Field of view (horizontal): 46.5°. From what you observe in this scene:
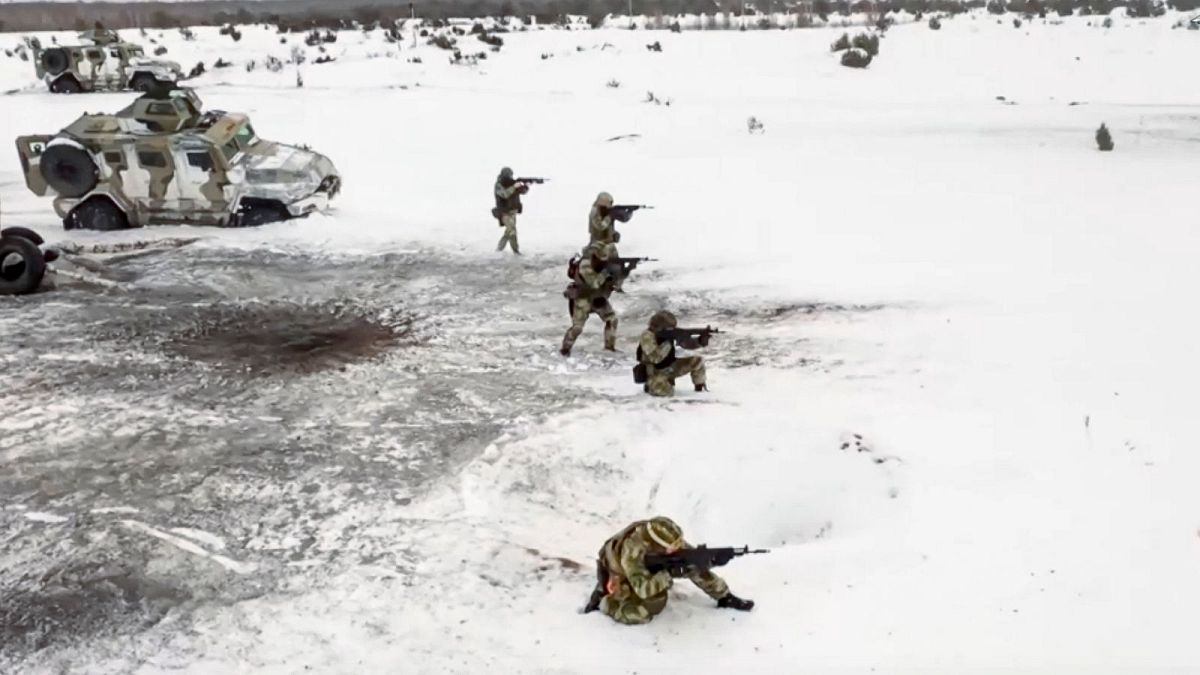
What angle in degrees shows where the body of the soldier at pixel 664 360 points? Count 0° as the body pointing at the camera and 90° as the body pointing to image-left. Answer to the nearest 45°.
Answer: approximately 270°

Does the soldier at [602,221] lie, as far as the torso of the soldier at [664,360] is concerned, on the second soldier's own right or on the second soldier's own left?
on the second soldier's own left

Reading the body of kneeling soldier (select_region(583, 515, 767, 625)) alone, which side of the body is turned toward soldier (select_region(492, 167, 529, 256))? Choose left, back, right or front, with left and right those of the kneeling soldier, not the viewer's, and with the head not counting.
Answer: left

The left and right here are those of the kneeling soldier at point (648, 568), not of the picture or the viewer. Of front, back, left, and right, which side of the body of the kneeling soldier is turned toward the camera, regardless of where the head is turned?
right

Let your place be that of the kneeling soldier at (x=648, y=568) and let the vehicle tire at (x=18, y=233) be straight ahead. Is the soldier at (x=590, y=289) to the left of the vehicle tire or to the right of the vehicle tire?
right

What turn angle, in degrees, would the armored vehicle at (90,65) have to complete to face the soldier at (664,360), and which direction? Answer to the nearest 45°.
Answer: approximately 90° to its right

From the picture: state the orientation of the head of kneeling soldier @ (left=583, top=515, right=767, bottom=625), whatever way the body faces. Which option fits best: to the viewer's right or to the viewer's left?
to the viewer's right

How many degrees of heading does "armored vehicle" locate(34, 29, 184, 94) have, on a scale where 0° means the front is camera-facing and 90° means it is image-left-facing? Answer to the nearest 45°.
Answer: approximately 270°

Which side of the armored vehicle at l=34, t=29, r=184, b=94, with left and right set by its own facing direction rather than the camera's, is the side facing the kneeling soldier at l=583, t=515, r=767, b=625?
right

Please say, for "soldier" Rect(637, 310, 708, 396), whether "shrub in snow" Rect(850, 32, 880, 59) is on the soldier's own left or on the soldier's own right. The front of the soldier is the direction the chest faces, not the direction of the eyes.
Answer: on the soldier's own left
